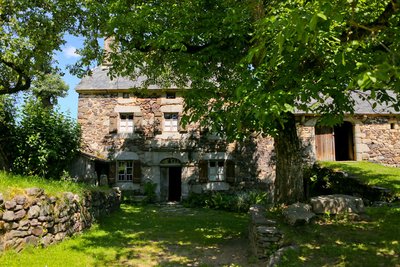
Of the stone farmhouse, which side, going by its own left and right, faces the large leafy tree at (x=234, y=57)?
front

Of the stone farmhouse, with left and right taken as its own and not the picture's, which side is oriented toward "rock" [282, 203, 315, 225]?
front

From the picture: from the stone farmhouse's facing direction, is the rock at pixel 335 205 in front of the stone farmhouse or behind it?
in front

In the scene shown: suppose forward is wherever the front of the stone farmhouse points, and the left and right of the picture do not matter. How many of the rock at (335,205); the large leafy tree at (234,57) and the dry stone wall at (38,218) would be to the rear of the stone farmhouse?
0

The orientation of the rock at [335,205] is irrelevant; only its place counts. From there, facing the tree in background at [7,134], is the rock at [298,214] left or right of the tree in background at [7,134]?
left

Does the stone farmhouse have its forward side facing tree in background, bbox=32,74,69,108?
no

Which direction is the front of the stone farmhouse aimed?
toward the camera

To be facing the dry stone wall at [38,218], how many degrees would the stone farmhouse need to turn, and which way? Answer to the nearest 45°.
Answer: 0° — it already faces it

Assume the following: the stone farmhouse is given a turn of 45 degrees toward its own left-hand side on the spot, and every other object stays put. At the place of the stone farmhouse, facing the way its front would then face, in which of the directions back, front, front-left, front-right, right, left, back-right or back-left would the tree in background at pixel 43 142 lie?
right

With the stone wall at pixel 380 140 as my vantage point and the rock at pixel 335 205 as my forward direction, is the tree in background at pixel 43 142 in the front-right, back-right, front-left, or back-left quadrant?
front-right
